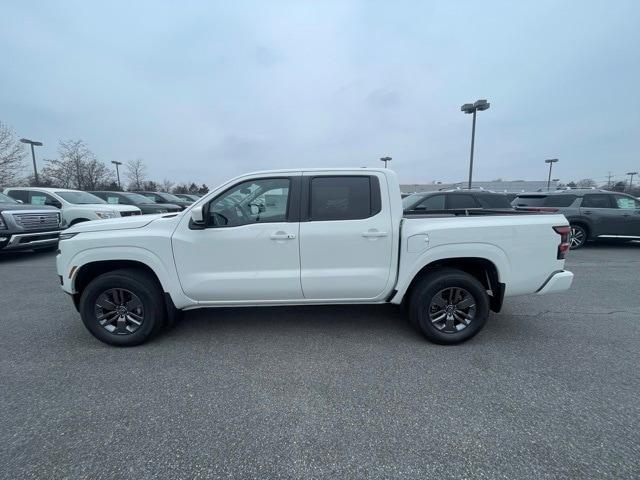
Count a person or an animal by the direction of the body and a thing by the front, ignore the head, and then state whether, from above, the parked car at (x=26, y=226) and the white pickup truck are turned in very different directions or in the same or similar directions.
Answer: very different directions

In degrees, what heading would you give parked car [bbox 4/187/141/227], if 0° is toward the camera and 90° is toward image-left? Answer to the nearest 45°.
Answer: approximately 315°

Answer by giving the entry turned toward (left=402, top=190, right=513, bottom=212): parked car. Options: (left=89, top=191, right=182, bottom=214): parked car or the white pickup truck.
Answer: (left=89, top=191, right=182, bottom=214): parked car

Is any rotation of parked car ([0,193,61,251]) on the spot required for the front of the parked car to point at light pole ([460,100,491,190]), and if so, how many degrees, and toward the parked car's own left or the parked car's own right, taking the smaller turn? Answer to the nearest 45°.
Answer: approximately 45° to the parked car's own left

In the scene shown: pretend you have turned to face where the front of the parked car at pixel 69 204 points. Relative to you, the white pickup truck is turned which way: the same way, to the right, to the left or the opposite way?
the opposite way

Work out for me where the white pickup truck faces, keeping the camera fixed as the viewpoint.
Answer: facing to the left of the viewer

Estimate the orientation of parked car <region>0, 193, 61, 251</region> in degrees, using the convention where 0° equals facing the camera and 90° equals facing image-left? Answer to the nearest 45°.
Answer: approximately 315°

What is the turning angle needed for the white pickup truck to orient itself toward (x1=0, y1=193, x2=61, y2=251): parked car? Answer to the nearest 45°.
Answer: approximately 45° to its right
